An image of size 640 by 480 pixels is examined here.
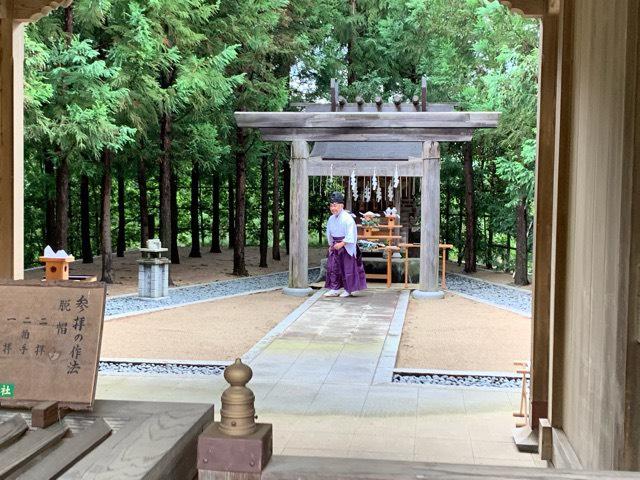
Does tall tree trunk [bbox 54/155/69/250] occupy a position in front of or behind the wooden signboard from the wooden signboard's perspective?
behind

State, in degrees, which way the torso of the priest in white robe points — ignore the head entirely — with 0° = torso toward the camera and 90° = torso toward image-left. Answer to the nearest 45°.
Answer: approximately 45°

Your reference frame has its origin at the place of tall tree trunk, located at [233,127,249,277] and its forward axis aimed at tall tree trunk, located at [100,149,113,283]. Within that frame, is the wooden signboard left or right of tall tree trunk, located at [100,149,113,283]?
left

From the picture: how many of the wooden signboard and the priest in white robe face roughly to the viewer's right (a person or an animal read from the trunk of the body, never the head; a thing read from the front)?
0

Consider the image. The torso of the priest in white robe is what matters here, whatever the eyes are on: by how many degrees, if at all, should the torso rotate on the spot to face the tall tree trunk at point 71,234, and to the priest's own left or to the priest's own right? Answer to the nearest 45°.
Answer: approximately 90° to the priest's own right

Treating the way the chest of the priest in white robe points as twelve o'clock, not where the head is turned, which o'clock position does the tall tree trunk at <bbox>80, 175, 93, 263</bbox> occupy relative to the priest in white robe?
The tall tree trunk is roughly at 3 o'clock from the priest in white robe.

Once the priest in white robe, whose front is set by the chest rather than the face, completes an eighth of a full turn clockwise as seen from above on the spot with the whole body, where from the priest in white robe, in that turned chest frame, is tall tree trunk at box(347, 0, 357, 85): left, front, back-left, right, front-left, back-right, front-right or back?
right

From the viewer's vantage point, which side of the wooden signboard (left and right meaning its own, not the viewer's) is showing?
front

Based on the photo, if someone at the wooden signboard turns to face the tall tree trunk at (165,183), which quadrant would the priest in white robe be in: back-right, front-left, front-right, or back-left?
front-right

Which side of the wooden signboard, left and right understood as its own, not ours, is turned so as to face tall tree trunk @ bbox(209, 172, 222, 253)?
back

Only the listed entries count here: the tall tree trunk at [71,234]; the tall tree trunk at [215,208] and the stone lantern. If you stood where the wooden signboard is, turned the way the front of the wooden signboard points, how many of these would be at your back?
3

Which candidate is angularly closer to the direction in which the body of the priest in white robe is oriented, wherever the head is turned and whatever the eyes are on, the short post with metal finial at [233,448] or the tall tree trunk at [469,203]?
the short post with metal finial
